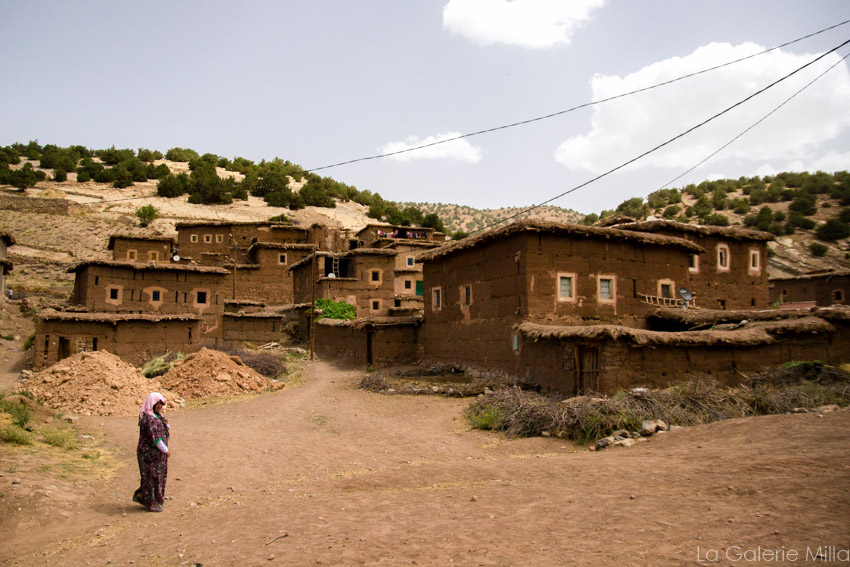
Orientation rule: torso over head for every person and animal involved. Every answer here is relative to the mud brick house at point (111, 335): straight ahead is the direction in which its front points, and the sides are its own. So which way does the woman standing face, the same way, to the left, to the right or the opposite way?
to the left

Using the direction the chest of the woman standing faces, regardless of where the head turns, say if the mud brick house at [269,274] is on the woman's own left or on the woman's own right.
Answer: on the woman's own left

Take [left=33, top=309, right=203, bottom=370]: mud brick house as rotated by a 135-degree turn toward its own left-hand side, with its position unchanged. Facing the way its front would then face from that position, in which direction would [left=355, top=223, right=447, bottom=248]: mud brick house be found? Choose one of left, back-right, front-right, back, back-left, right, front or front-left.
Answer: front

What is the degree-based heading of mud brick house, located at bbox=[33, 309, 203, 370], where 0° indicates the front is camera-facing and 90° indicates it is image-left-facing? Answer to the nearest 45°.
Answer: approximately 0°

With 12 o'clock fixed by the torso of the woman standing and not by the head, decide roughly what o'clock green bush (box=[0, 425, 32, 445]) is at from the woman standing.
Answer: The green bush is roughly at 8 o'clock from the woman standing.

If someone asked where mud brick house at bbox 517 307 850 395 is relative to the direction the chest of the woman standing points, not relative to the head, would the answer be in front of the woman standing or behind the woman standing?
in front

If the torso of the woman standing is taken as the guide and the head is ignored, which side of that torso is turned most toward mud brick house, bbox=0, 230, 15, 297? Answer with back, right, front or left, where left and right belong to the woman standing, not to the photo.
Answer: left

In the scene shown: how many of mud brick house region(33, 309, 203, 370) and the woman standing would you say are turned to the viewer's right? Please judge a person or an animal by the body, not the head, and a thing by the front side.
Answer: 1

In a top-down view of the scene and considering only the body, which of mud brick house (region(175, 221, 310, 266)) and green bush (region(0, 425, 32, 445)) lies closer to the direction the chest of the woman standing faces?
the mud brick house

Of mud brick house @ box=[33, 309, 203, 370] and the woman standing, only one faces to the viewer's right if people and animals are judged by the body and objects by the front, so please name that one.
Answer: the woman standing

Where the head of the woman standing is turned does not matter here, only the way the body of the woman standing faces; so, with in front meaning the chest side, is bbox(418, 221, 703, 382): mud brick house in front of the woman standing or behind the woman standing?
in front

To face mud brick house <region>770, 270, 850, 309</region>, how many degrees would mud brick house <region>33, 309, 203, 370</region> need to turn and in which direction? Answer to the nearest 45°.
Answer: approximately 90° to its left

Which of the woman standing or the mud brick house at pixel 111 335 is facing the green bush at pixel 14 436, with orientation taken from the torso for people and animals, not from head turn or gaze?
the mud brick house

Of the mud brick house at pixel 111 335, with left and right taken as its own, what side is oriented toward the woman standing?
front

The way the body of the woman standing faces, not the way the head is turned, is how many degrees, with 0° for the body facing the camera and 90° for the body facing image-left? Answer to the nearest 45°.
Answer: approximately 270°
